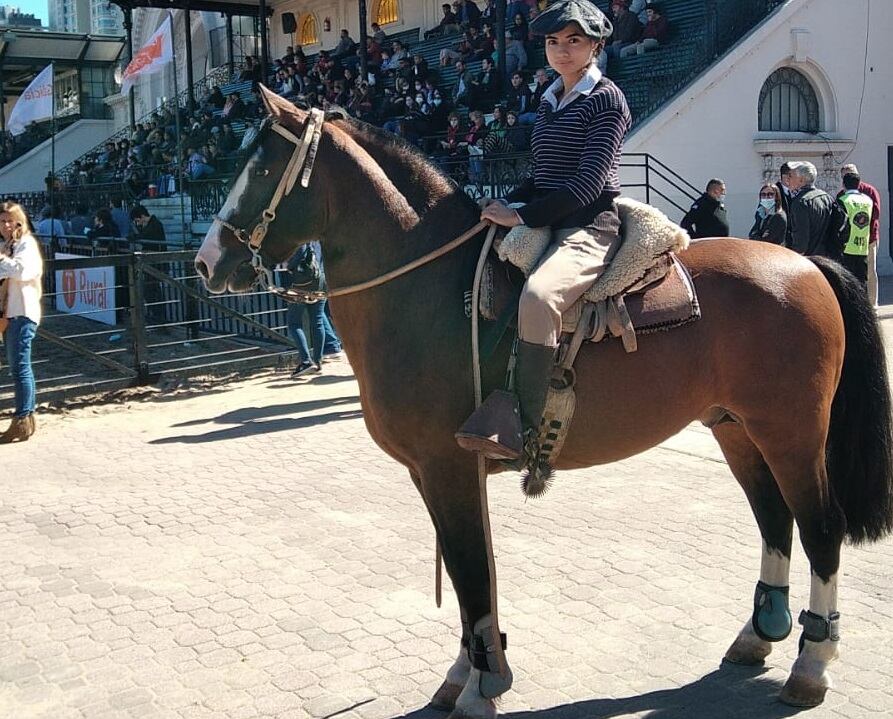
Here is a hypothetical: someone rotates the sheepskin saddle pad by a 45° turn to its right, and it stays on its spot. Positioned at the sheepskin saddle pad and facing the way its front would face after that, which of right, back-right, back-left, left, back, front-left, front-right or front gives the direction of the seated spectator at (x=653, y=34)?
front-right

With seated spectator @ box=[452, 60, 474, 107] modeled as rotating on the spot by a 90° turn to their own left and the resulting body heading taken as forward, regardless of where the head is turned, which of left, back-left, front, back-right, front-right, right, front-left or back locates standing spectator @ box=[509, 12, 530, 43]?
left

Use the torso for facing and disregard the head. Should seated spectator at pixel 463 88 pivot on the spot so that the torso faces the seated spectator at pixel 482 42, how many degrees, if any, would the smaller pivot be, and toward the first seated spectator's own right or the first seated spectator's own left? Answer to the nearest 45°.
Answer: approximately 135° to the first seated spectator's own right

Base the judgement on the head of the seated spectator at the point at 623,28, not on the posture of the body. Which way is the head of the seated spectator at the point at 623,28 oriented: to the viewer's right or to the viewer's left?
to the viewer's left

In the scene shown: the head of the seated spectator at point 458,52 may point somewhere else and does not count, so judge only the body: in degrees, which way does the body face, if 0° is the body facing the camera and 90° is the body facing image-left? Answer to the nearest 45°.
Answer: approximately 45°

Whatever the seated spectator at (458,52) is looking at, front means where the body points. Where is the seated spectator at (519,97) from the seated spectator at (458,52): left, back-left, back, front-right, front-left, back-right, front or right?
front-left

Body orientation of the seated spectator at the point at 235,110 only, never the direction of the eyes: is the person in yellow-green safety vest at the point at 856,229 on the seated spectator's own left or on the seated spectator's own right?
on the seated spectator's own left

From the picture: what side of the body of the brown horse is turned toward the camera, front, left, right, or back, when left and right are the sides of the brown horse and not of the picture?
left

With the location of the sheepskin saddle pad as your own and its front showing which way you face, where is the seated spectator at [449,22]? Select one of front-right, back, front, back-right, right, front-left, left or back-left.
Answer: right

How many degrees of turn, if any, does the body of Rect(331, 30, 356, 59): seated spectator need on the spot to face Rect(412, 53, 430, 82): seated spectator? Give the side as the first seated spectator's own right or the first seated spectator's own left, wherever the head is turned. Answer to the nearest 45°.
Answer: approximately 45° to the first seated spectator's own left

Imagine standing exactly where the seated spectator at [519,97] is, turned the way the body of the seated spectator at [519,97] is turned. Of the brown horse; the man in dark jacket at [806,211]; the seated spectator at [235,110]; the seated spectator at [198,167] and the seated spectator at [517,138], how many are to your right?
2

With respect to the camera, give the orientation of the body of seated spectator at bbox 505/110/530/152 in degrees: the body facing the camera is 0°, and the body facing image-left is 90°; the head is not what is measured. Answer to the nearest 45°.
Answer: approximately 45°
